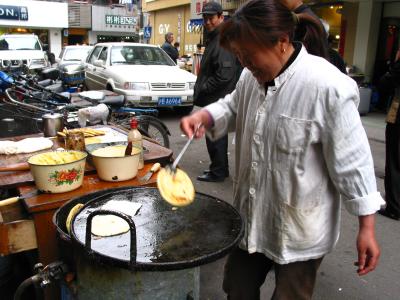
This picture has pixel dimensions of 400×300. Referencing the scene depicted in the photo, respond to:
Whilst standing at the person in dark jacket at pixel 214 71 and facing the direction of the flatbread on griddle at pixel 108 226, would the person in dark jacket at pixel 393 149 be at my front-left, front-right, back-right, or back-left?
front-left

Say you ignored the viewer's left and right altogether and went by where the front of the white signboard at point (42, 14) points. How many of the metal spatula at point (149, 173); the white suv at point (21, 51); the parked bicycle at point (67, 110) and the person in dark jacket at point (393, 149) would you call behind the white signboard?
0

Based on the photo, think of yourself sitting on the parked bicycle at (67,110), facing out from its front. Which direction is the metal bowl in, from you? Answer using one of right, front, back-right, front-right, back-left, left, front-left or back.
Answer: left

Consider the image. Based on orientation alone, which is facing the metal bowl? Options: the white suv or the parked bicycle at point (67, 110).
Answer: the white suv

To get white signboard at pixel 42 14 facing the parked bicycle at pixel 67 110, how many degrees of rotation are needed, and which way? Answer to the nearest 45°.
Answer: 0° — it already faces it

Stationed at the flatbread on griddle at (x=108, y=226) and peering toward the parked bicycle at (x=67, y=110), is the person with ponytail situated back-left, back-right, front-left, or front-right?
back-right

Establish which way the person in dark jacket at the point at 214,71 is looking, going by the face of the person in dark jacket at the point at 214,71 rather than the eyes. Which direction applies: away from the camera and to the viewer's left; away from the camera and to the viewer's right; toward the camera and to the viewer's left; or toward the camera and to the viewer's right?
toward the camera and to the viewer's left

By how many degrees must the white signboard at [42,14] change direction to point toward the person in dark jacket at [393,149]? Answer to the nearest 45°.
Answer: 0° — it already faces them

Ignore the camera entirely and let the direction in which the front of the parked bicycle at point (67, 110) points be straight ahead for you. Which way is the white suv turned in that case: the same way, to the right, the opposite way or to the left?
to the left

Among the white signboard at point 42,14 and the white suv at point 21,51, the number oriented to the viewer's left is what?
0

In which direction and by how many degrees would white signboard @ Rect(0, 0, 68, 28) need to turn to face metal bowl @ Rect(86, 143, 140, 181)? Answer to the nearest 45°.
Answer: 0° — it already faces it

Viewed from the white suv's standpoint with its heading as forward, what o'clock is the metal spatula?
The metal spatula is roughly at 12 o'clock from the white suv.

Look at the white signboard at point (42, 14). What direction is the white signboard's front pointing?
toward the camera

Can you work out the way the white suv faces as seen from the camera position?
facing the viewer

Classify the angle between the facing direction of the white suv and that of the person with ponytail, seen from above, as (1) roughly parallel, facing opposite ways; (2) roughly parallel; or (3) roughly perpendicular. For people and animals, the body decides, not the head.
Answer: roughly perpendicular

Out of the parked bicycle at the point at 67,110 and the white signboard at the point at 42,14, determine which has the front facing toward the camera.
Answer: the white signboard
